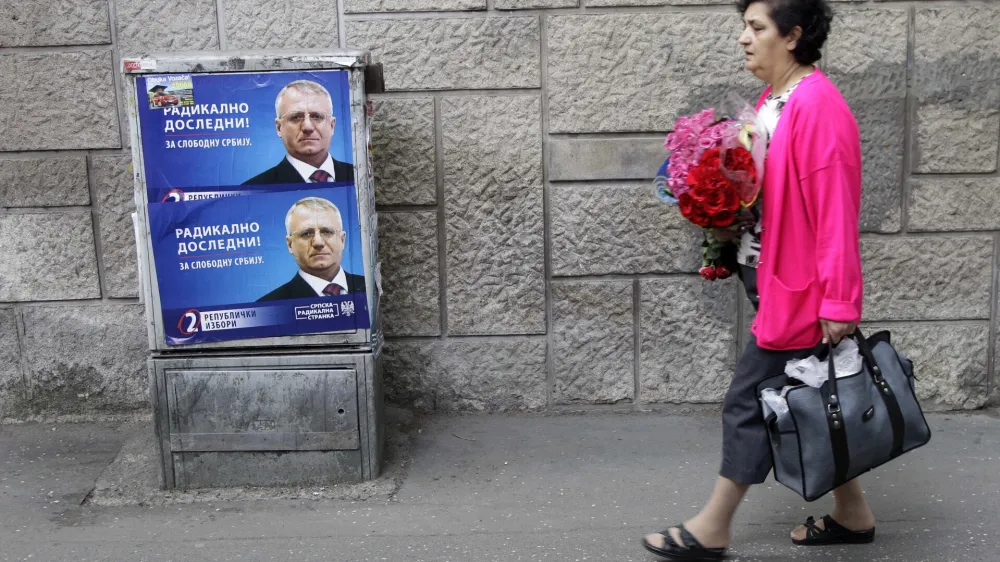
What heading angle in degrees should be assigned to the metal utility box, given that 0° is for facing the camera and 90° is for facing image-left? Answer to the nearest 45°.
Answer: approximately 0°

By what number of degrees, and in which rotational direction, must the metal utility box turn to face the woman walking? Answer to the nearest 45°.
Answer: approximately 45° to its left

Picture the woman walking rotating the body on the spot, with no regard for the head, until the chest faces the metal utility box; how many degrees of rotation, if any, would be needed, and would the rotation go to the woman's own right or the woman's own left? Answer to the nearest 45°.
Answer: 0° — they already face it

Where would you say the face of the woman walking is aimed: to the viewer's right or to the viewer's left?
to the viewer's left

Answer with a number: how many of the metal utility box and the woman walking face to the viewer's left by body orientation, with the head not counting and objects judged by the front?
1

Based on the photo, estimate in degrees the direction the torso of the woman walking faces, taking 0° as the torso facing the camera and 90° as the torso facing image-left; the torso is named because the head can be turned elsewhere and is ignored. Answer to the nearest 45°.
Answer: approximately 90°
